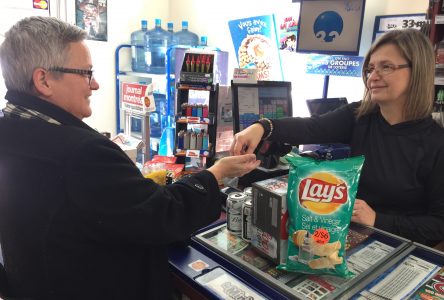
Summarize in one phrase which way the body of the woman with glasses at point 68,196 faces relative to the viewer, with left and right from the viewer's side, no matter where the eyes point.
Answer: facing away from the viewer and to the right of the viewer

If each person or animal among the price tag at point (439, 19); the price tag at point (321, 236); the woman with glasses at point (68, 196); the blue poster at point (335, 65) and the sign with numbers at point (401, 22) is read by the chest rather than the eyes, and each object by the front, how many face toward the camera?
4

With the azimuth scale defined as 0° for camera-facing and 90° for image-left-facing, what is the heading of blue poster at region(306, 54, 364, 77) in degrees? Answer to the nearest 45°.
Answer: approximately 0°

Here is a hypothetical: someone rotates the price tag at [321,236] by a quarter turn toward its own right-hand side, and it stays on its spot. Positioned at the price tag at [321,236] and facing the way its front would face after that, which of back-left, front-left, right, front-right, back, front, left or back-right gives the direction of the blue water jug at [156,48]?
front-right

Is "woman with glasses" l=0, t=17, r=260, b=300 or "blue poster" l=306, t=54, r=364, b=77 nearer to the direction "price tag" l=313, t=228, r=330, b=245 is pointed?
the woman with glasses

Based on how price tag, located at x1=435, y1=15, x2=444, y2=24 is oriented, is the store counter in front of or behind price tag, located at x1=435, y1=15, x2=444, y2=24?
in front

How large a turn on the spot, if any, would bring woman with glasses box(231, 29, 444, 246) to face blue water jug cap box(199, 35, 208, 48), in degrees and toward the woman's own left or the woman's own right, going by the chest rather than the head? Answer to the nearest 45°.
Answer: approximately 90° to the woman's own right

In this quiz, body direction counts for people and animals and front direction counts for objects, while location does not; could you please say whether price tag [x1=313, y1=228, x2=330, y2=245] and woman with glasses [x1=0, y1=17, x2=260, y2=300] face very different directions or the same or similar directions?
very different directions

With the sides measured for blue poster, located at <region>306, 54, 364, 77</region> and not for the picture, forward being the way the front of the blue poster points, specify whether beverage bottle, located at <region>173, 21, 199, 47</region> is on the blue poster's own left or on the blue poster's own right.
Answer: on the blue poster's own right

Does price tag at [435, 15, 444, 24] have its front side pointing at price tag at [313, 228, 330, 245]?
yes

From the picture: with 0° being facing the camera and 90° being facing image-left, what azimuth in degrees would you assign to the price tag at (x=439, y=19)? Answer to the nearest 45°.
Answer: approximately 0°
